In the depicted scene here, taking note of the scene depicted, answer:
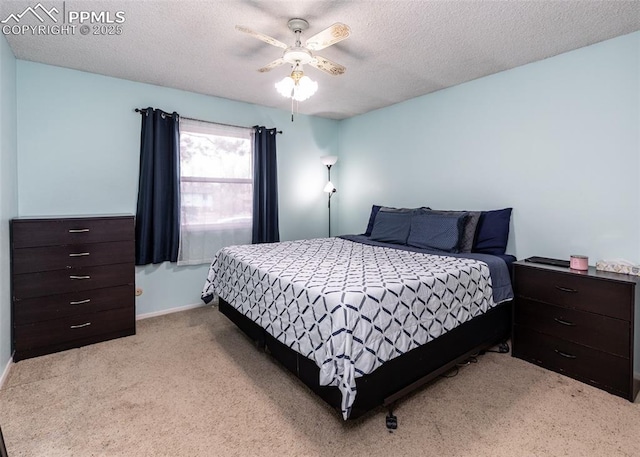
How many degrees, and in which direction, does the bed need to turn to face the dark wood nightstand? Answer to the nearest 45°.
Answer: approximately 135° to its left

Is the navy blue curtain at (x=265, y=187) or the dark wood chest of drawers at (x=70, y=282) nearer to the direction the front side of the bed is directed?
the dark wood chest of drawers

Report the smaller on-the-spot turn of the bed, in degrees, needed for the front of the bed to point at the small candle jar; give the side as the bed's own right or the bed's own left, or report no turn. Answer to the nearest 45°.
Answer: approximately 135° to the bed's own left

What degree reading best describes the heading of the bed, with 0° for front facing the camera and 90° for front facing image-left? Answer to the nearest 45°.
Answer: approximately 45°

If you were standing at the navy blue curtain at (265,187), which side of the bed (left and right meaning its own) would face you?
right

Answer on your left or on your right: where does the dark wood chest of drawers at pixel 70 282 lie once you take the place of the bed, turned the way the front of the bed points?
on your right
